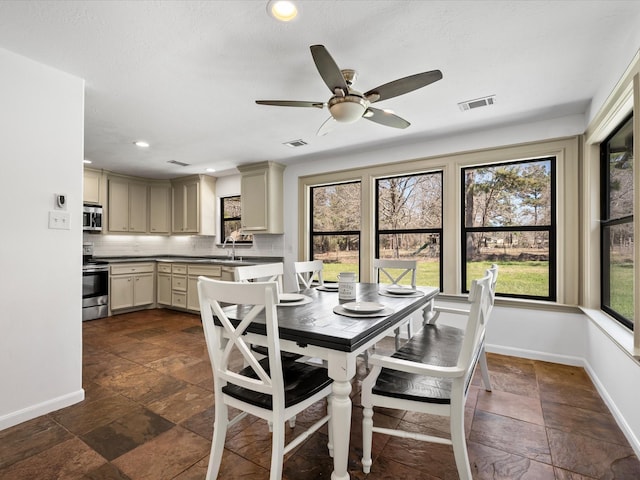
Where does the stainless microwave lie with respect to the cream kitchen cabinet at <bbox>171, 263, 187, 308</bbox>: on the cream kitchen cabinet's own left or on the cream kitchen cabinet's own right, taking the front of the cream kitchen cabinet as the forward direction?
on the cream kitchen cabinet's own right

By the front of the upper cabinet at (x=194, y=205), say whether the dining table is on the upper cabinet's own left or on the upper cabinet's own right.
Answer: on the upper cabinet's own left

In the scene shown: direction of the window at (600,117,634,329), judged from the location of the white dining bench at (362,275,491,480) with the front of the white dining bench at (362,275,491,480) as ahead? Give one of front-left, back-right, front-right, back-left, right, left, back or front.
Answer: back-right

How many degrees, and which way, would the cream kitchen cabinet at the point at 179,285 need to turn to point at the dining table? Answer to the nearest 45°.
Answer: approximately 45° to its left

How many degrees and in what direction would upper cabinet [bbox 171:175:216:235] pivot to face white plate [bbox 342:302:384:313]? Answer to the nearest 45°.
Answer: approximately 45° to its left

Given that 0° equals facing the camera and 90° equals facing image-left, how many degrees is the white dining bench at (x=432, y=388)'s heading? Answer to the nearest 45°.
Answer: approximately 90°

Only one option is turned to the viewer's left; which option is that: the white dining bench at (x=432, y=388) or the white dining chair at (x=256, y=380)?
the white dining bench at (x=432, y=388)

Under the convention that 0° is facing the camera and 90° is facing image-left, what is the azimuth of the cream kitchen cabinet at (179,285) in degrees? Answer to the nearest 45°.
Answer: approximately 45°

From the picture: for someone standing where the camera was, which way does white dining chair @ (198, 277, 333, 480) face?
facing away from the viewer and to the right of the viewer

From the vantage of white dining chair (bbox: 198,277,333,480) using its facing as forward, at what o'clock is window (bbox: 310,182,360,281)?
The window is roughly at 11 o'clock from the white dining chair.

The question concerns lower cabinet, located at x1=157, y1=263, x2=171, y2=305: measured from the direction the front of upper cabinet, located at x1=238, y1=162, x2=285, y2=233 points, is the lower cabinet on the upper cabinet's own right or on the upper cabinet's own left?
on the upper cabinet's own right
